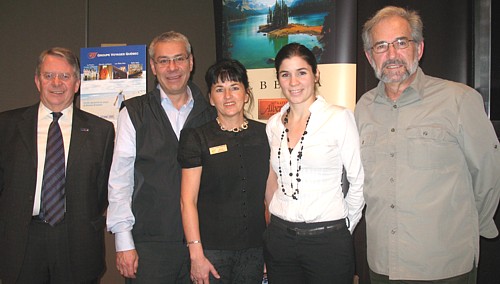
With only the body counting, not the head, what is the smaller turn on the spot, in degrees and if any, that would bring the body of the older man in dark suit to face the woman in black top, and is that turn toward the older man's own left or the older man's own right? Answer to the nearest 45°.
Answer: approximately 45° to the older man's own left

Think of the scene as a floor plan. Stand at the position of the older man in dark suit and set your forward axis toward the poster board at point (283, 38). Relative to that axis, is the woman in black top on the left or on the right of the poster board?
right

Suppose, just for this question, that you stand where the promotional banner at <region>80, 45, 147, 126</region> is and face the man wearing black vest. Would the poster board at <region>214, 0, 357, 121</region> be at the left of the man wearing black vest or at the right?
left

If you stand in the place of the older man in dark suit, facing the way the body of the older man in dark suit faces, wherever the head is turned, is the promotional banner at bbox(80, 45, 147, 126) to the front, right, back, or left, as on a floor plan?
back

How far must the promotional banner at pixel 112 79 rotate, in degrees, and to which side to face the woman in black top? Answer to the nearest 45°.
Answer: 0° — it already faces them

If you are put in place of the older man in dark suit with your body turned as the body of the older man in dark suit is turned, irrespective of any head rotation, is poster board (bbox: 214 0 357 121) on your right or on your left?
on your left

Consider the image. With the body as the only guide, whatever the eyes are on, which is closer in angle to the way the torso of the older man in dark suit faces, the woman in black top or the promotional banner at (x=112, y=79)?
the woman in black top

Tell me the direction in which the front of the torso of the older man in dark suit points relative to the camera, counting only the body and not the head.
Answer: toward the camera

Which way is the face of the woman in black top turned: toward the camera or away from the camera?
toward the camera

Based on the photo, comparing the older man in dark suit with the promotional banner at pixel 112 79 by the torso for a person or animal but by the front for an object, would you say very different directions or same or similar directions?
same or similar directions

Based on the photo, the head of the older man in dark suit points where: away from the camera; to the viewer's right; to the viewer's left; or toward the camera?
toward the camera

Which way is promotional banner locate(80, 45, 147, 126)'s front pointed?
toward the camera

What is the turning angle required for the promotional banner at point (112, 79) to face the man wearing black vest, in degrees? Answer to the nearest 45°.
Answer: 0° — it already faces them

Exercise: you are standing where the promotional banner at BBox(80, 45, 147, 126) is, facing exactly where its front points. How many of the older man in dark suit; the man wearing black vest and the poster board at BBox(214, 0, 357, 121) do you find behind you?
0

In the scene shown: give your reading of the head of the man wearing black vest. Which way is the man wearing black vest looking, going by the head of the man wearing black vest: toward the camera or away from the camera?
toward the camera

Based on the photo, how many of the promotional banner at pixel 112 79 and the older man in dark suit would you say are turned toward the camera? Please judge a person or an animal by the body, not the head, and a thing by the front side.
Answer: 2
